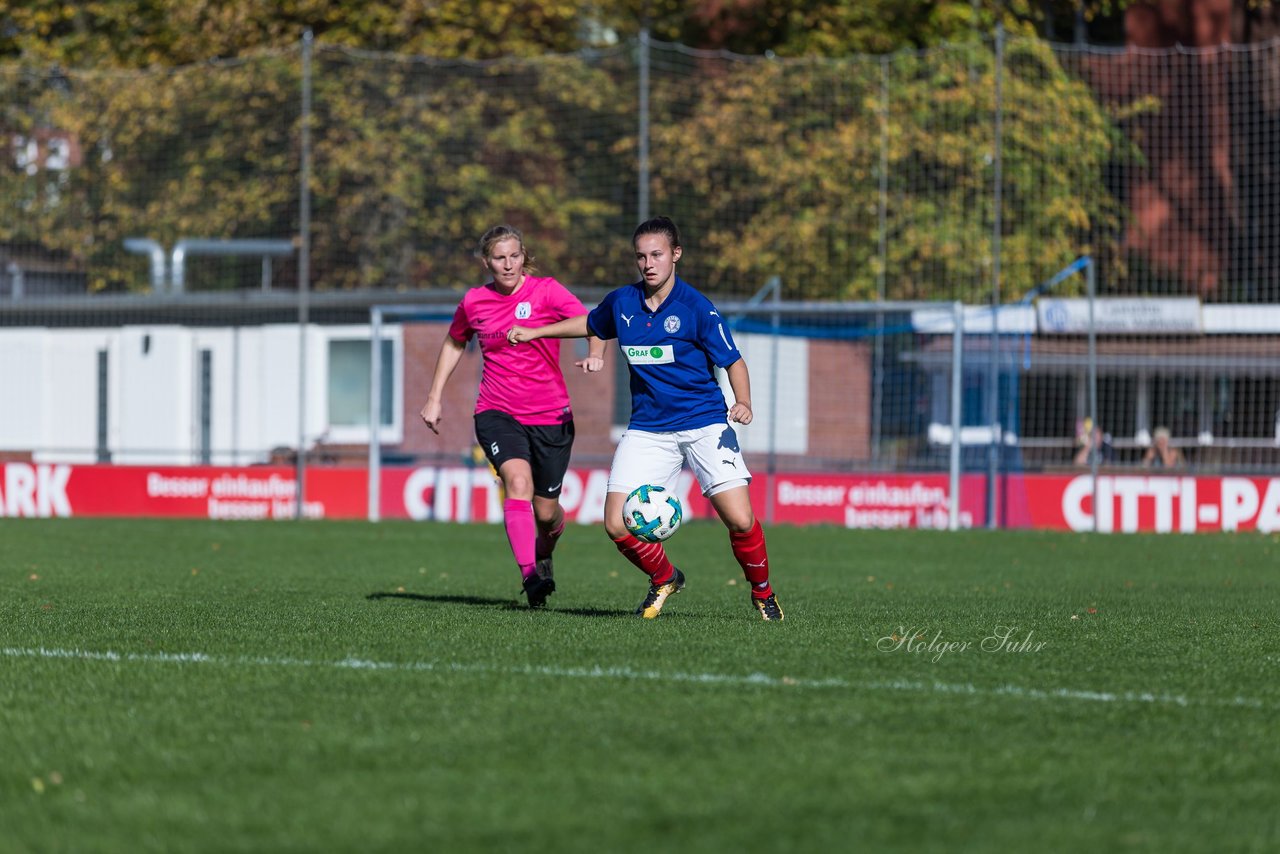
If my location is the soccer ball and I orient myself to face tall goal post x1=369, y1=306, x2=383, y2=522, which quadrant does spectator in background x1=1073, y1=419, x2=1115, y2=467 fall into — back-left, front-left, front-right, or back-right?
front-right

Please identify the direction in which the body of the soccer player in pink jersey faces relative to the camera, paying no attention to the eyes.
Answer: toward the camera

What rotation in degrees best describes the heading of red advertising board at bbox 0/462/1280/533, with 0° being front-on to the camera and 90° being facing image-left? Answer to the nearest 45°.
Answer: approximately 0°

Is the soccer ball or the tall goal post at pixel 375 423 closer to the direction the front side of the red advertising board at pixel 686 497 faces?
the soccer ball

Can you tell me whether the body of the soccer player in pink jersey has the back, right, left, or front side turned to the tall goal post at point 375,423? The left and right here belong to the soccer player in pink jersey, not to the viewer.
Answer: back

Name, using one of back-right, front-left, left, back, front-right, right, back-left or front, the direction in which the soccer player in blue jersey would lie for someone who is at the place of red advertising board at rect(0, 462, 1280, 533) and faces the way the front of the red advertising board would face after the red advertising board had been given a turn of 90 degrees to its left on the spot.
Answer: right

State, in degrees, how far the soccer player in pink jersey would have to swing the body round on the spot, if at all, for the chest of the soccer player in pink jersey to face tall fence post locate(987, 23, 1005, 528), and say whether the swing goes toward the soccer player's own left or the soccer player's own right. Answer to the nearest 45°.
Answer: approximately 135° to the soccer player's own left

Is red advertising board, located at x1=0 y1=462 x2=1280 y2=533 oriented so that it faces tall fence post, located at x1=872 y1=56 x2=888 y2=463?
no

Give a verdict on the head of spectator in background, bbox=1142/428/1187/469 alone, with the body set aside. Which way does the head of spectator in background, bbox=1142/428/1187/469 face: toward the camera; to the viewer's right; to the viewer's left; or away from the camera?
toward the camera

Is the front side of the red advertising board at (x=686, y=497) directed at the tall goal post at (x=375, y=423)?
no

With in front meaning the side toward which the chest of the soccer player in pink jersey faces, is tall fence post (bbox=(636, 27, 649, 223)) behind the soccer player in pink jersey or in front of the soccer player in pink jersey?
behind

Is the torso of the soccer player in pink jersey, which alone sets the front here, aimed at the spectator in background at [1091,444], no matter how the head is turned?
no
